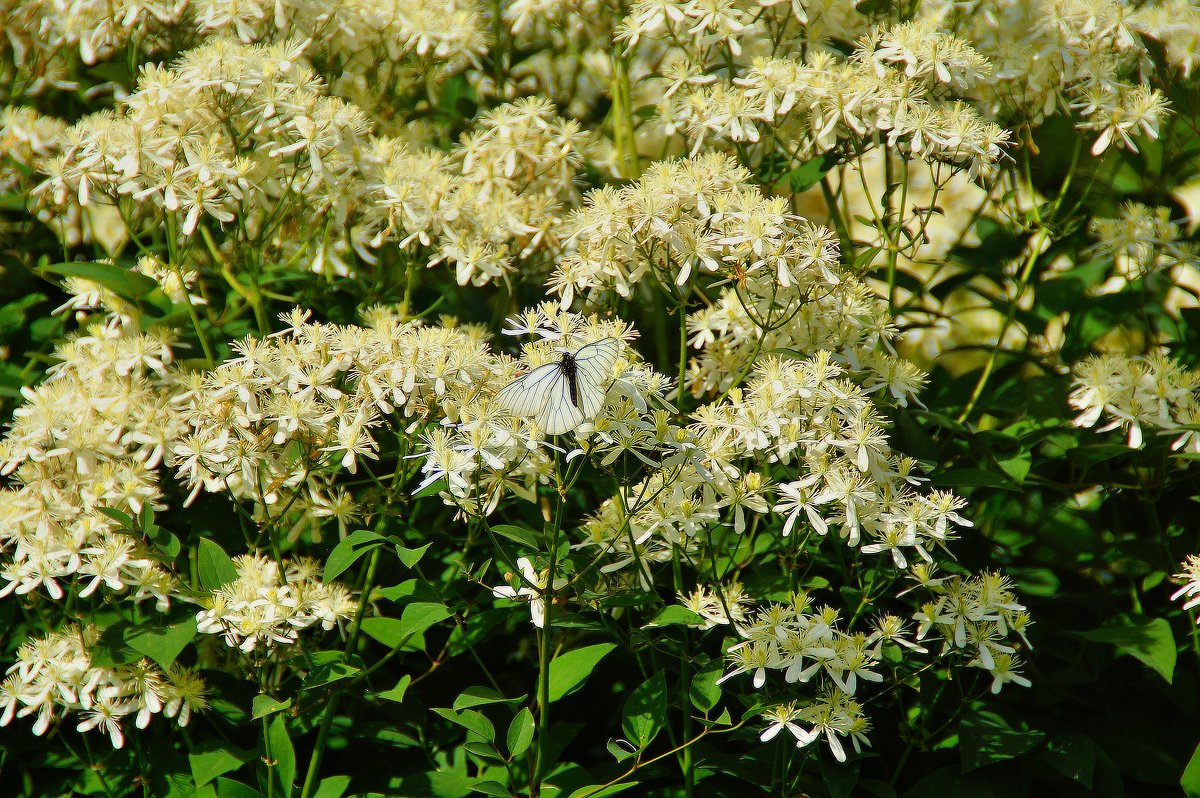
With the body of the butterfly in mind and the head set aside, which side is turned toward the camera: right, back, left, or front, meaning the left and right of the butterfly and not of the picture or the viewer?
back

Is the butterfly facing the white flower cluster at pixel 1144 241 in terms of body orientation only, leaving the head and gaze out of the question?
no
